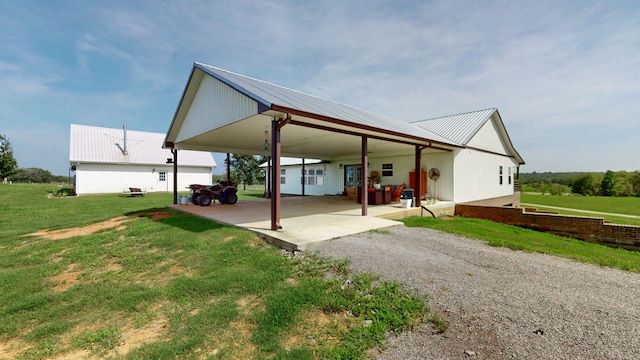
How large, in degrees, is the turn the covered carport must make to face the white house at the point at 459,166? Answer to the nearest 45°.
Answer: approximately 180°

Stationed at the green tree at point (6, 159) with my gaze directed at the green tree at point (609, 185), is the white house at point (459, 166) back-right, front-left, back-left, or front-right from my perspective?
front-right

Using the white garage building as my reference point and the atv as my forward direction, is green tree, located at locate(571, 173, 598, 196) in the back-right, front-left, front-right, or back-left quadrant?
front-left

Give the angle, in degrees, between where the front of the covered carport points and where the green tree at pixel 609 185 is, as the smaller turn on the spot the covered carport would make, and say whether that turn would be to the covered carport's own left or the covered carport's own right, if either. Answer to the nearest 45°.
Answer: approximately 180°

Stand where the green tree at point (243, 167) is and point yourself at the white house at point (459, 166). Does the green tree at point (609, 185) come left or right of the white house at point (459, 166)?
left

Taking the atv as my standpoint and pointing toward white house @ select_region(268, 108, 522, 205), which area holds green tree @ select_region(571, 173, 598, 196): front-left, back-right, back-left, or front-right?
front-left

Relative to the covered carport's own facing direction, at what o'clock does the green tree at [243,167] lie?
The green tree is roughly at 4 o'clock from the covered carport.

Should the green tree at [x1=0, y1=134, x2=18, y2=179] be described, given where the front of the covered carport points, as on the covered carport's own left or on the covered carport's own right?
on the covered carport's own right

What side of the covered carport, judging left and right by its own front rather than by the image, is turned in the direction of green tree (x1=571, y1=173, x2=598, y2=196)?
back

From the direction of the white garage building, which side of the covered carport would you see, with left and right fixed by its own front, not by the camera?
right

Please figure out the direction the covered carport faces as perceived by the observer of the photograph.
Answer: facing the viewer and to the left of the viewer
